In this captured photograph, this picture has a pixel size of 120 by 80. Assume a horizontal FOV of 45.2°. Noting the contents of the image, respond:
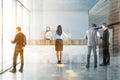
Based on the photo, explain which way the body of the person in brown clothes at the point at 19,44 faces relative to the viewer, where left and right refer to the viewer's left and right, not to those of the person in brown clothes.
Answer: facing away from the viewer and to the left of the viewer

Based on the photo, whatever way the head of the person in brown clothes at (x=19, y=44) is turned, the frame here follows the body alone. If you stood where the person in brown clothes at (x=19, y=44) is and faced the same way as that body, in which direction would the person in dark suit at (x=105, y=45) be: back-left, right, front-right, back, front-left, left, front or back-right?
back-right

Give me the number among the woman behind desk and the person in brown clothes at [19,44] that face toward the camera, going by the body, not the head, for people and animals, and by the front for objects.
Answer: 1

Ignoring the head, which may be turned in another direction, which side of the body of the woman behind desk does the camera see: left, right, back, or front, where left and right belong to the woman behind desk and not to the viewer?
front
